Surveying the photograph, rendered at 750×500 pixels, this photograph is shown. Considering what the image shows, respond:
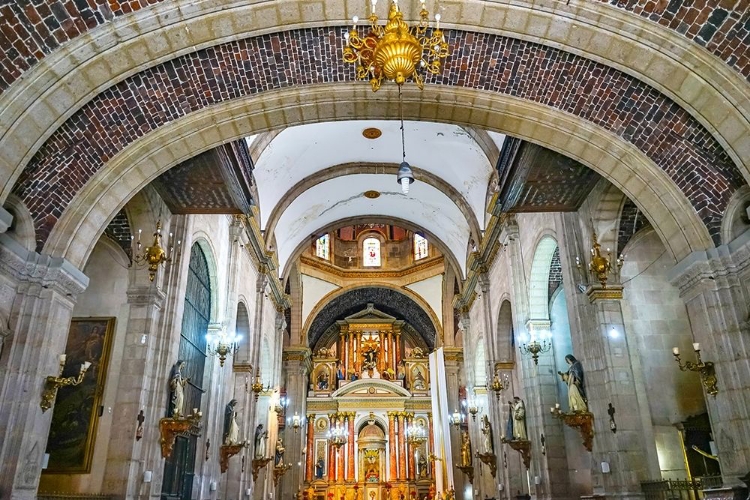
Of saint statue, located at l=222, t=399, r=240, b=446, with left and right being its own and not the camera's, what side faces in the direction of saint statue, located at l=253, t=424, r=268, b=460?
left

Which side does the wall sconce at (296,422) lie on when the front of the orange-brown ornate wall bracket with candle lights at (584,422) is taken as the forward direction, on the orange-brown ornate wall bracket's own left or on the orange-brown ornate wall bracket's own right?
on the orange-brown ornate wall bracket's own right

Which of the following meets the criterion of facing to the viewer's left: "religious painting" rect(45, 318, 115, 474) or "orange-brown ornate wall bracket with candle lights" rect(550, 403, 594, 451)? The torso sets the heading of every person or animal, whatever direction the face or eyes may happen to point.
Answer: the orange-brown ornate wall bracket with candle lights

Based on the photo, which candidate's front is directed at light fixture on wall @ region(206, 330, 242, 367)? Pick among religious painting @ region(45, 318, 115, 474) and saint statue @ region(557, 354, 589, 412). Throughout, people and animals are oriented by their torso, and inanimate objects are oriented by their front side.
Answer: the saint statue

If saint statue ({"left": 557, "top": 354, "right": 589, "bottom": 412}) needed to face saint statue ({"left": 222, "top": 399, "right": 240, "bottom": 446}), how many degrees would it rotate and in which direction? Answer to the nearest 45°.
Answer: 0° — it already faces it

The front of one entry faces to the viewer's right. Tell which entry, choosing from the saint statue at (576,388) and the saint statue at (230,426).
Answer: the saint statue at (230,426)

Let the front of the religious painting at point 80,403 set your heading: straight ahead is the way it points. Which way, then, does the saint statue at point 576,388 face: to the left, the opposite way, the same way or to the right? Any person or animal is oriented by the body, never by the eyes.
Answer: the opposite way

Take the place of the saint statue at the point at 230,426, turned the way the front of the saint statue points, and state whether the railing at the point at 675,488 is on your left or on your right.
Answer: on your right

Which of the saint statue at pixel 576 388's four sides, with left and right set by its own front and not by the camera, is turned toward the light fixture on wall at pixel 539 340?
right

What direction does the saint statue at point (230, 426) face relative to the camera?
to the viewer's right

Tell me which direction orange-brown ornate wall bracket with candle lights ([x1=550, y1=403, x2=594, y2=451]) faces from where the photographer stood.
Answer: facing to the left of the viewer

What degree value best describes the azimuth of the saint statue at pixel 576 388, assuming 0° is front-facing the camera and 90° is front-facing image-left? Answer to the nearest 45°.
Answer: approximately 90°

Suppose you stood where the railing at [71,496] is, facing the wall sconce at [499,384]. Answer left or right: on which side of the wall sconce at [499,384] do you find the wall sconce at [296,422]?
left
